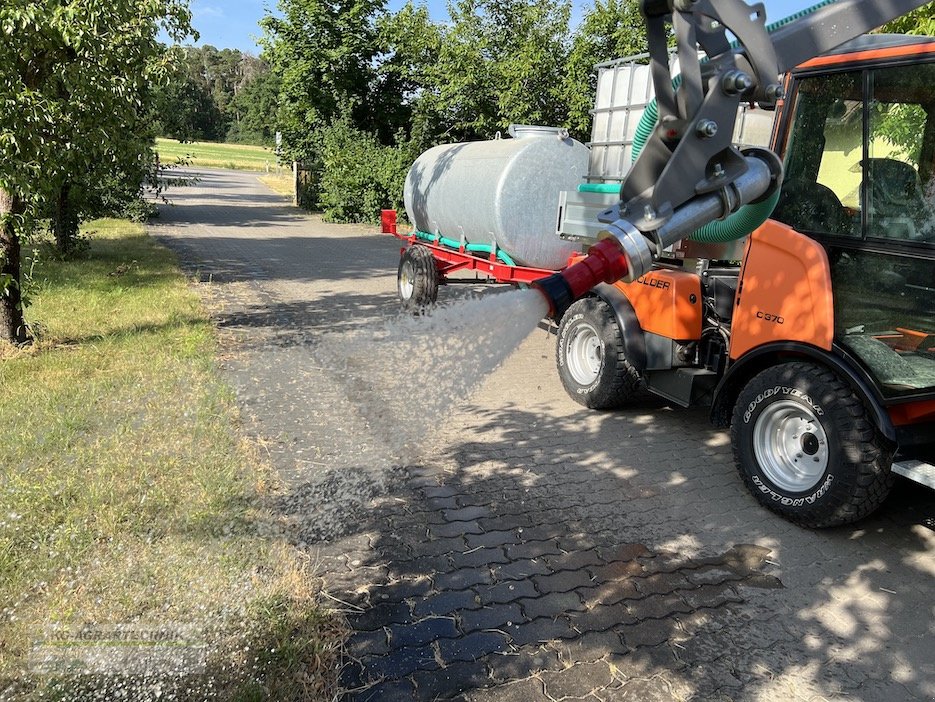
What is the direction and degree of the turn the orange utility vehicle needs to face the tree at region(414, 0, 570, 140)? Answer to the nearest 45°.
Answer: approximately 180°

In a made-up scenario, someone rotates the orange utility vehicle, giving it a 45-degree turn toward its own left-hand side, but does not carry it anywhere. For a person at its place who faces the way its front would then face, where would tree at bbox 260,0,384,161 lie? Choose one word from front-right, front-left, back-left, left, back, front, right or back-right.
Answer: back-left

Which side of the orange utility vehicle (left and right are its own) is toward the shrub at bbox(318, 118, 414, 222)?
back

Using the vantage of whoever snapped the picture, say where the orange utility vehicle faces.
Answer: facing the viewer and to the right of the viewer

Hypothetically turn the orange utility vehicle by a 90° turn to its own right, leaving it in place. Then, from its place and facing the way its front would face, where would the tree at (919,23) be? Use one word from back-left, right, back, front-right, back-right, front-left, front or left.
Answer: back-right

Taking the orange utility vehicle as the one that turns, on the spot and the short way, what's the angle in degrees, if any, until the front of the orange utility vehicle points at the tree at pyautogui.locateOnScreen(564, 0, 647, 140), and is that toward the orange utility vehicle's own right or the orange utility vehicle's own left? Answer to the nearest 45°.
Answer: approximately 135° to the orange utility vehicle's own left

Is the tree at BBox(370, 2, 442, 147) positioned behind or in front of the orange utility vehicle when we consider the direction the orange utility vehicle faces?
behind

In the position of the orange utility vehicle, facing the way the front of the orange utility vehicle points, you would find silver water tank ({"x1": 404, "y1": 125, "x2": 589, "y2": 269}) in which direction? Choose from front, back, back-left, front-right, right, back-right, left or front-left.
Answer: back

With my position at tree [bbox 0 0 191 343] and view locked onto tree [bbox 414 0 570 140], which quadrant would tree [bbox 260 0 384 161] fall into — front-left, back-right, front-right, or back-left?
front-left

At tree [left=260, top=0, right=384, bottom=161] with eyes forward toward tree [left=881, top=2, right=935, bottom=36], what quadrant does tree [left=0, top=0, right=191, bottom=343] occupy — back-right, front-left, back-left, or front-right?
front-right

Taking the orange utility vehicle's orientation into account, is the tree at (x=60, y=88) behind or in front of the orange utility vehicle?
behind
